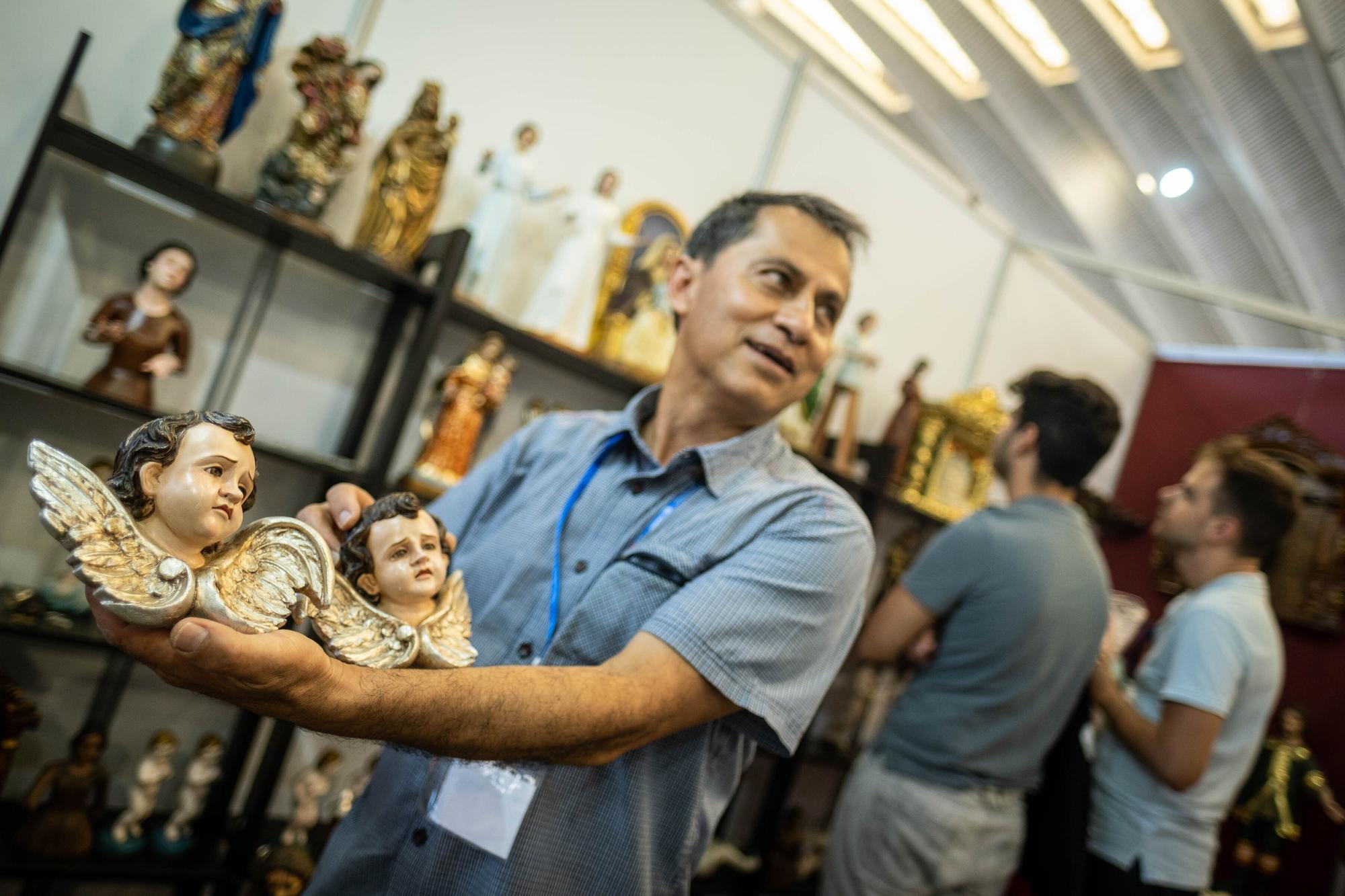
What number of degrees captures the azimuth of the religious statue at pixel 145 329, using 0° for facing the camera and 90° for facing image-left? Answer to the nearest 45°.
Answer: approximately 0°

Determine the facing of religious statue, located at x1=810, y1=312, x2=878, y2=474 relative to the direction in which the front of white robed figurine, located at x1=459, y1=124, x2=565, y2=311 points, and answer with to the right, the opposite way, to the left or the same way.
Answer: the same way

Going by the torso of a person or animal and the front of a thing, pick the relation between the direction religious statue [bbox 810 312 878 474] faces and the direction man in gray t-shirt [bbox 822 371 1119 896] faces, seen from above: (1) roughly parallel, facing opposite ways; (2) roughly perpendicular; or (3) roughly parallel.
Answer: roughly parallel, facing opposite ways

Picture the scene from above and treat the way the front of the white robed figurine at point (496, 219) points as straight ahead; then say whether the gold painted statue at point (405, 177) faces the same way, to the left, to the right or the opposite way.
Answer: the same way

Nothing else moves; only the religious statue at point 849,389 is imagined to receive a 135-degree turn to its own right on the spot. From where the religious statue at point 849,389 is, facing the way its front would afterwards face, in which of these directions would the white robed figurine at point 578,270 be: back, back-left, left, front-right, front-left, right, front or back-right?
front-left

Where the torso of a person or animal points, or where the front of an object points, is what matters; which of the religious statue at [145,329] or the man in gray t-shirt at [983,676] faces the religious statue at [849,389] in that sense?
the man in gray t-shirt

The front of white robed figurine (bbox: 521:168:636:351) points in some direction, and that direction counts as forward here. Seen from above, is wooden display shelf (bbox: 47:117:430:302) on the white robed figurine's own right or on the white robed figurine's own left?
on the white robed figurine's own right

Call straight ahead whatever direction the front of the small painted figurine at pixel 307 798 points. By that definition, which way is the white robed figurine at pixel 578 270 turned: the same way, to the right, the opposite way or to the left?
the same way

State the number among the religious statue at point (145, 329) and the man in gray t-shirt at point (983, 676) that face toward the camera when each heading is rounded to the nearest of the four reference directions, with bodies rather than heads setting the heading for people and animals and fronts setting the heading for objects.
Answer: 1

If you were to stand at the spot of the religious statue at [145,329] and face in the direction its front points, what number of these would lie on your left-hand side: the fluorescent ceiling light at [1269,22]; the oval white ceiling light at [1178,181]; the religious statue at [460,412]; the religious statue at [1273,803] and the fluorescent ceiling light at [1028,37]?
5

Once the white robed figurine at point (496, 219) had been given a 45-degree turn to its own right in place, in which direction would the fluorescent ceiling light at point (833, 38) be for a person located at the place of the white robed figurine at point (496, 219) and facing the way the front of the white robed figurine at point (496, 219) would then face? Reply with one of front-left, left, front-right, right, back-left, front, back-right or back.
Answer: back-left

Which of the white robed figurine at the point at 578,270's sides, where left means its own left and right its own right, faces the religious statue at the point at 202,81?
right

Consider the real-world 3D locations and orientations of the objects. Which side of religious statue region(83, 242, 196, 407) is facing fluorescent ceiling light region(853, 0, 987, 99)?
left

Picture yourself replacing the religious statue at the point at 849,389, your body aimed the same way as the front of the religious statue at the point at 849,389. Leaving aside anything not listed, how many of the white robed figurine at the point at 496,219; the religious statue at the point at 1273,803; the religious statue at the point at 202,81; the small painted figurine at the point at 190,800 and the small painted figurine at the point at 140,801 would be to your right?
4

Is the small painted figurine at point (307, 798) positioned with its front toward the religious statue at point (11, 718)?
no

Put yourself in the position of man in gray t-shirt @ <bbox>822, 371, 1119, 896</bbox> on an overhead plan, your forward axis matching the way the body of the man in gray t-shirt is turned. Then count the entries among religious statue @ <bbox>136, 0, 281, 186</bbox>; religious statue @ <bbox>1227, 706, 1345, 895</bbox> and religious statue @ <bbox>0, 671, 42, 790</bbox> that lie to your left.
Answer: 2
